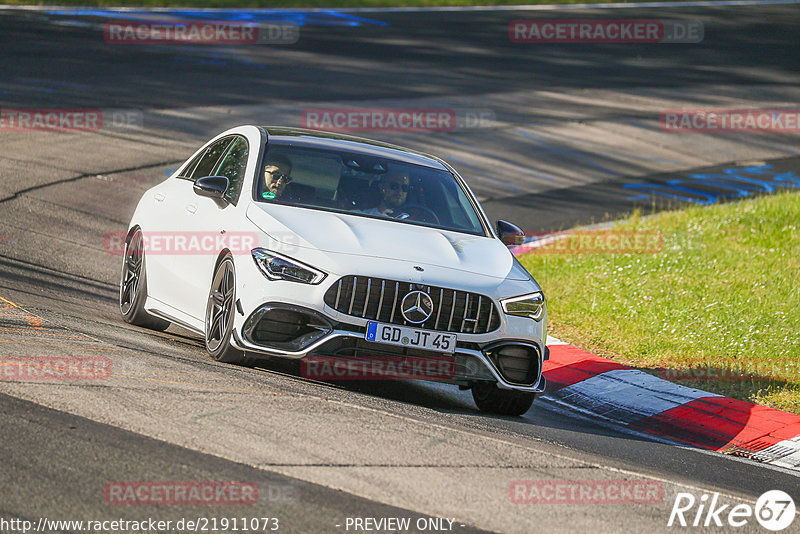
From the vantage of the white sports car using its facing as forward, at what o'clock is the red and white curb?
The red and white curb is roughly at 10 o'clock from the white sports car.

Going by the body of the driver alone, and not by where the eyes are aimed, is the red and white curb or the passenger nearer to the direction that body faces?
the red and white curb

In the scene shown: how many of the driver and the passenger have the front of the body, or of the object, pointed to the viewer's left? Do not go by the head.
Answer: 0

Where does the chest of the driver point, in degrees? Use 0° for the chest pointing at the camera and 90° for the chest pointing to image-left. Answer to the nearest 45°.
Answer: approximately 315°

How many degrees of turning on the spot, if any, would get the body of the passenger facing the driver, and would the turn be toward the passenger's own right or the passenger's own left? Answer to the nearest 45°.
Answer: approximately 45° to the passenger's own left

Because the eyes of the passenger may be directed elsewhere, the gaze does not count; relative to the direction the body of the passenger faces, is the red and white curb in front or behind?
in front

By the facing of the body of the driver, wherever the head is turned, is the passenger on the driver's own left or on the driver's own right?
on the driver's own right

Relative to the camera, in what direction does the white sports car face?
facing the viewer and to the right of the viewer

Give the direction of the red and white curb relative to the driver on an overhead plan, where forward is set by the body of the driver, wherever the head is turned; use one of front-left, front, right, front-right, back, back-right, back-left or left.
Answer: front-left
